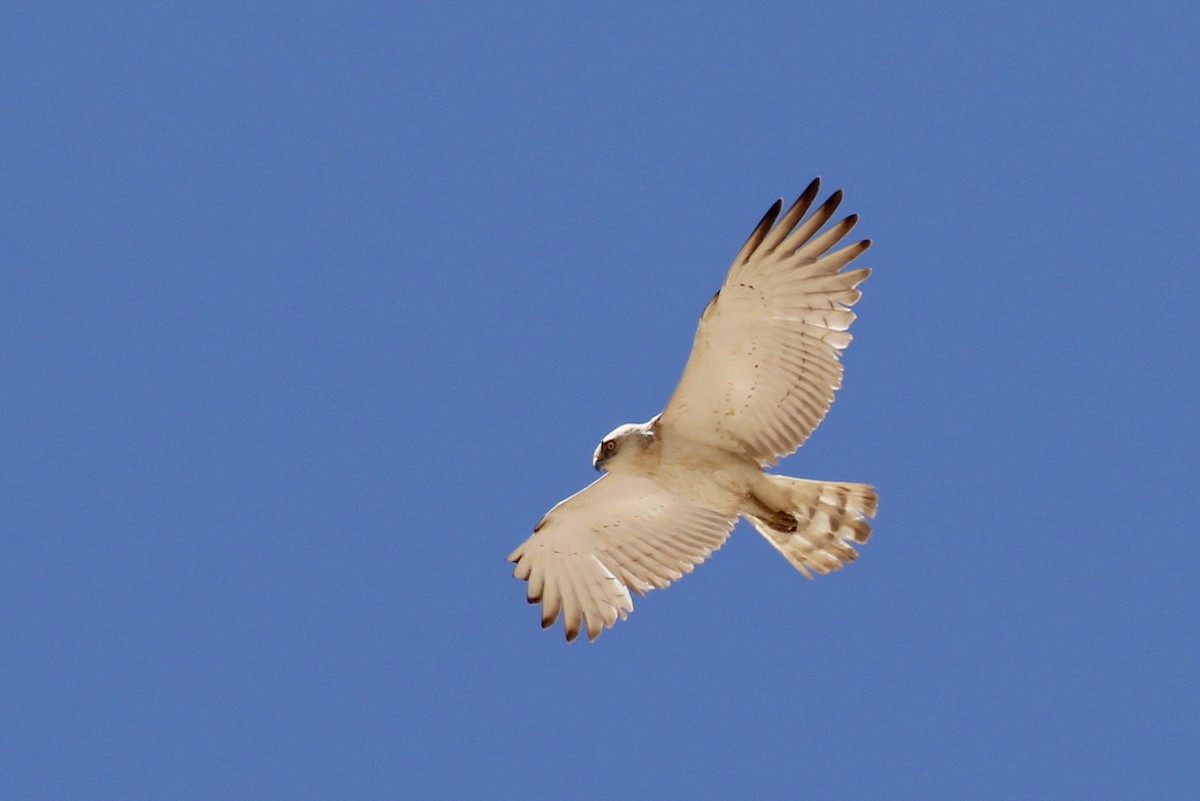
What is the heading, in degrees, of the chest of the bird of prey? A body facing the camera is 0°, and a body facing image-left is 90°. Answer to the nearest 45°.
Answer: approximately 90°
